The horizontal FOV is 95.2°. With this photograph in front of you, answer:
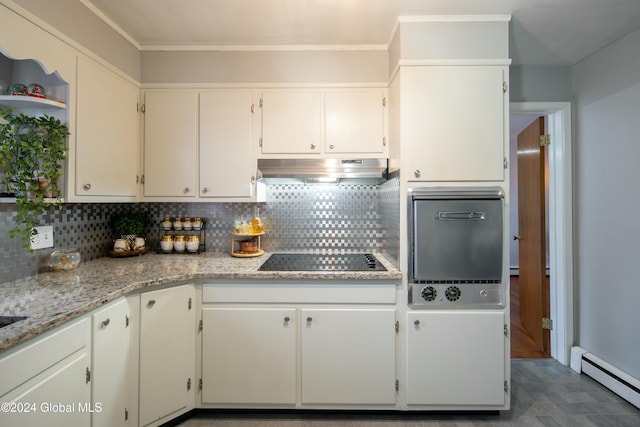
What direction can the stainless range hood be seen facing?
toward the camera

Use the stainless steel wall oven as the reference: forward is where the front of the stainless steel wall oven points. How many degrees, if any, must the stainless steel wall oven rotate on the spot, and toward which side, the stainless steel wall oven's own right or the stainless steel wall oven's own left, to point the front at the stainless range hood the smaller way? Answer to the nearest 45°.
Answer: approximately 90° to the stainless steel wall oven's own right

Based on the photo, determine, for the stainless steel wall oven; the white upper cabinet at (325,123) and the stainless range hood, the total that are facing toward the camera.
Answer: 3

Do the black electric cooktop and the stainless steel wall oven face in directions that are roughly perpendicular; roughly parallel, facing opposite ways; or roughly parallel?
roughly parallel

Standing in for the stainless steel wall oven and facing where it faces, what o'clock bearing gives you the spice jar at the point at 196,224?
The spice jar is roughly at 3 o'clock from the stainless steel wall oven.

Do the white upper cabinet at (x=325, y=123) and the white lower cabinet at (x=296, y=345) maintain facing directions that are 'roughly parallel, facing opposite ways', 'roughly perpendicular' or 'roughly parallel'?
roughly parallel

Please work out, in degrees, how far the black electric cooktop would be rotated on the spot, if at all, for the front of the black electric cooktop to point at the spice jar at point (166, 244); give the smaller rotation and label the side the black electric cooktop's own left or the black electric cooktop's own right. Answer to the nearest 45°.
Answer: approximately 90° to the black electric cooktop's own right

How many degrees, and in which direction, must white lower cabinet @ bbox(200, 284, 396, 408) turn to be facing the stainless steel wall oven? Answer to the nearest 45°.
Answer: approximately 90° to its left

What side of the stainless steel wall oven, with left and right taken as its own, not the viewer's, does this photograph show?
front

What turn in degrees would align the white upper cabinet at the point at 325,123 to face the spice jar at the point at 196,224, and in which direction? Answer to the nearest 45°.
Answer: approximately 90° to its right

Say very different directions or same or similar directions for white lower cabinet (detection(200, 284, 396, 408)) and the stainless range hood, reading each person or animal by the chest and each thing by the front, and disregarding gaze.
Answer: same or similar directions

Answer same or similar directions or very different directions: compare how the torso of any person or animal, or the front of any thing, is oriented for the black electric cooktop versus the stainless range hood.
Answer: same or similar directions

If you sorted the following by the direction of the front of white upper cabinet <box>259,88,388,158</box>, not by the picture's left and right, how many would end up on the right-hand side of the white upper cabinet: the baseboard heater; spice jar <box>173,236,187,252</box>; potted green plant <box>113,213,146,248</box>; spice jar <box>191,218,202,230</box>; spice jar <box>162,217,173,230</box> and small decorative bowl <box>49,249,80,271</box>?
5

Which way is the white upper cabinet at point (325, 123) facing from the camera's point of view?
toward the camera

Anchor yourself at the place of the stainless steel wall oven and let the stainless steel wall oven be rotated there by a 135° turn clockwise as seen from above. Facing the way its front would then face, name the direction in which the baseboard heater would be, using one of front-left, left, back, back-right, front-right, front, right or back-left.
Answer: right
